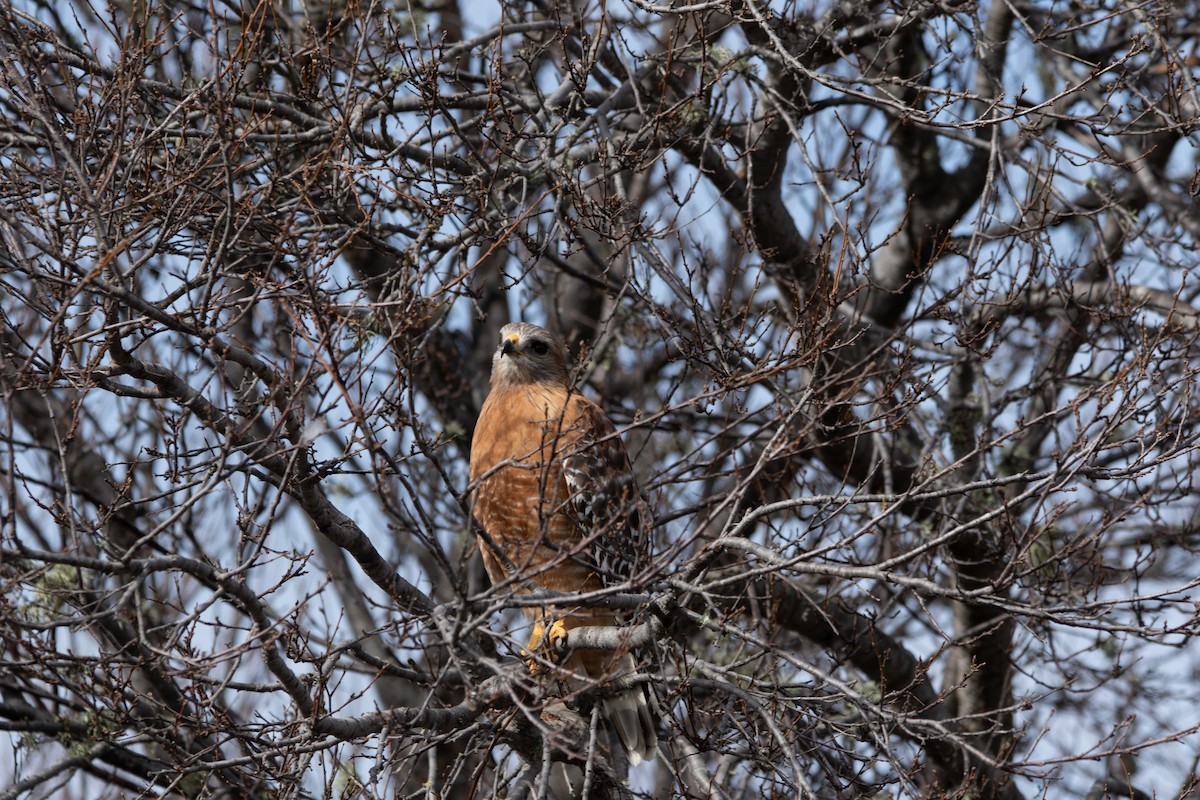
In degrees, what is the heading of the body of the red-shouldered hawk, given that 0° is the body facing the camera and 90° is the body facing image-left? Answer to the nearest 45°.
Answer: approximately 45°
